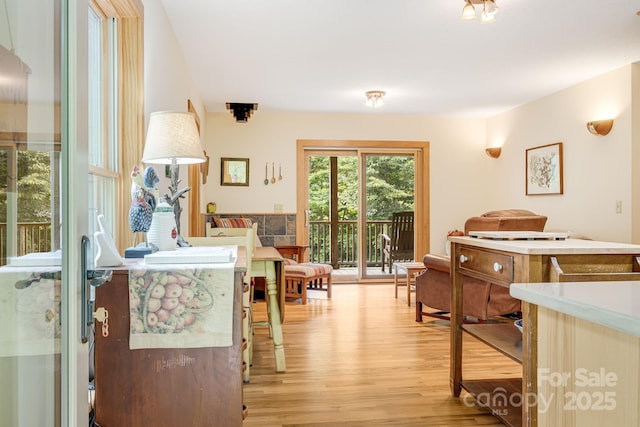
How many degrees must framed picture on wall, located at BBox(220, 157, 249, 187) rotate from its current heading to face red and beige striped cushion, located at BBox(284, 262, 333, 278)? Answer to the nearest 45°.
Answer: approximately 45° to its left

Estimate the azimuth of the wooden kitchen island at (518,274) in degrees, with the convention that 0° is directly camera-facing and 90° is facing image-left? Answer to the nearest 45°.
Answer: approximately 45°

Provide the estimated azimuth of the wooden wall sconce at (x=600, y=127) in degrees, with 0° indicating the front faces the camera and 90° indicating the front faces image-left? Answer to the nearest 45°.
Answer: approximately 45°

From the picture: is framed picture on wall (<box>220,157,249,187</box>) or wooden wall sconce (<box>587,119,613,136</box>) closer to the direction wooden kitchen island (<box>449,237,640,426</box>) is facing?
the framed picture on wall

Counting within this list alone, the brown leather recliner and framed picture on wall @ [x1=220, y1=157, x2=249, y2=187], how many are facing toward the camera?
1

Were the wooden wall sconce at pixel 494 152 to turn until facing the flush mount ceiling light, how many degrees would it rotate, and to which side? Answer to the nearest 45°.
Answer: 0° — it already faces it

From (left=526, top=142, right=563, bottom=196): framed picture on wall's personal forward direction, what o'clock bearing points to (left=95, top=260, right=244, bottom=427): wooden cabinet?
The wooden cabinet is roughly at 11 o'clock from the framed picture on wall.

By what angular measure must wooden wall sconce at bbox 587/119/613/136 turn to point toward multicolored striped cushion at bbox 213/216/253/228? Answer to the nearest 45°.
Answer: approximately 45° to its right

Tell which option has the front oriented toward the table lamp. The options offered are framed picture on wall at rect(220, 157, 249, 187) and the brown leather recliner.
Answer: the framed picture on wall

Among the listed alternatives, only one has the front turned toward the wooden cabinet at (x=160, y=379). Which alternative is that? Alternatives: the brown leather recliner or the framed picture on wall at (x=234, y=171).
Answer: the framed picture on wall

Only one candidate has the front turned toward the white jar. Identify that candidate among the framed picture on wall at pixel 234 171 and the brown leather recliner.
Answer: the framed picture on wall
